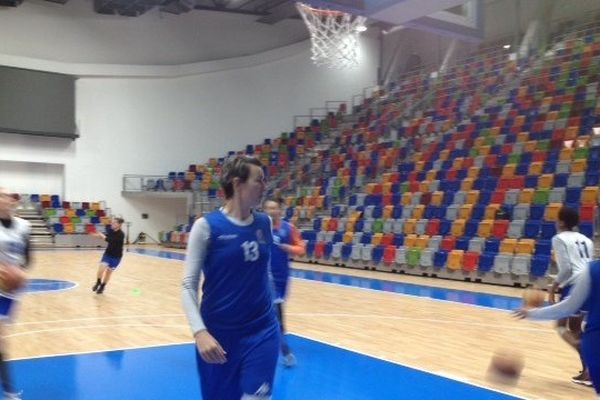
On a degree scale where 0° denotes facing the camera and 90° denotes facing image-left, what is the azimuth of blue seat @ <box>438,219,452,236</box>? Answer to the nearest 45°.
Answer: approximately 45°

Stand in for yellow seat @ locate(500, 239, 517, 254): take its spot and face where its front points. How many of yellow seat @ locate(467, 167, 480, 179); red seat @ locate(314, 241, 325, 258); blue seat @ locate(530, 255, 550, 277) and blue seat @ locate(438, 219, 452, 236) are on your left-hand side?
1

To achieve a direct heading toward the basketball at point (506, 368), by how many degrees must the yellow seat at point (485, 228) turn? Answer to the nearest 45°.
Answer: approximately 45° to its left

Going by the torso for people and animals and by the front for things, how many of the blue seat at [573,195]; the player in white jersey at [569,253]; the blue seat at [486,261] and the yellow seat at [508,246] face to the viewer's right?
0

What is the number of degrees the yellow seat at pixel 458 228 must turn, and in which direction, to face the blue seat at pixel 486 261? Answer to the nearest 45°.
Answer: approximately 90° to its left

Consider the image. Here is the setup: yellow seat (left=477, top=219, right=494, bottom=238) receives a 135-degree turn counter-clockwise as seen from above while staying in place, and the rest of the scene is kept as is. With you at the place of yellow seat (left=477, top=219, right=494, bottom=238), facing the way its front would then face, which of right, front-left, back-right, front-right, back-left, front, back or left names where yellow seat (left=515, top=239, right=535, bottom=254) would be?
front-right

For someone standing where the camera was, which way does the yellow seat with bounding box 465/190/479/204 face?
facing the viewer and to the left of the viewer

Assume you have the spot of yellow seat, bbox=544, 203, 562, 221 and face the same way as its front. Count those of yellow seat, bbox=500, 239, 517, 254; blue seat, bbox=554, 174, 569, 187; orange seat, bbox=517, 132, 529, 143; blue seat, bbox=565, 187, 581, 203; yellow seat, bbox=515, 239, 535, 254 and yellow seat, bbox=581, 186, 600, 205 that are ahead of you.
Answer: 2

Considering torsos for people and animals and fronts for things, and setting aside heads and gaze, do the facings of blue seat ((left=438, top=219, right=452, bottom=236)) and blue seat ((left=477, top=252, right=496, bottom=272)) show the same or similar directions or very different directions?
same or similar directions

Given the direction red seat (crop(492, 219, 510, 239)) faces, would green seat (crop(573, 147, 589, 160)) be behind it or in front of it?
behind

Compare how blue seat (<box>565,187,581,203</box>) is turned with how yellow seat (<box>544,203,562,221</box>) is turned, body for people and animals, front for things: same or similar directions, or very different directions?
same or similar directions

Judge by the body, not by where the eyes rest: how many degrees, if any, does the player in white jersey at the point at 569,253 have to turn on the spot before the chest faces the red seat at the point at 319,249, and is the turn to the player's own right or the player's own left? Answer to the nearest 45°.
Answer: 0° — they already face it

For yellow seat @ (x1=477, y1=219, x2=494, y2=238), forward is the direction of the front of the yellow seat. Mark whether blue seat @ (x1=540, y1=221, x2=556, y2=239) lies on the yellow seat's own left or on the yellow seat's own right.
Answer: on the yellow seat's own left

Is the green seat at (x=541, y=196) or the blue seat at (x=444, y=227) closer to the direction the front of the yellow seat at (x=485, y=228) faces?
the blue seat

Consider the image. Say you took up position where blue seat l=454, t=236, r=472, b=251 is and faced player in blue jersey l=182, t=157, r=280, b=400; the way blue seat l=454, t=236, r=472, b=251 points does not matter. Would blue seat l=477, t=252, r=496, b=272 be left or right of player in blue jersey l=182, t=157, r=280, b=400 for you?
left
